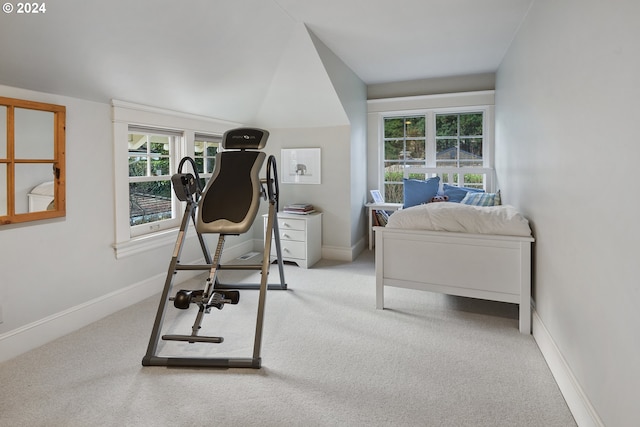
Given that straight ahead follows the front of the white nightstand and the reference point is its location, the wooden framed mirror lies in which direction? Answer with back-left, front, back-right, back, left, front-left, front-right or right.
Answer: front

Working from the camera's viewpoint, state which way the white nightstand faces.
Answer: facing the viewer and to the left of the viewer

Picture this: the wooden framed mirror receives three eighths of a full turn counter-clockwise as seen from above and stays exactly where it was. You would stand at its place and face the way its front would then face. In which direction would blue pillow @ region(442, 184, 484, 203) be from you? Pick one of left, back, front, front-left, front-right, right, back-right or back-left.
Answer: right

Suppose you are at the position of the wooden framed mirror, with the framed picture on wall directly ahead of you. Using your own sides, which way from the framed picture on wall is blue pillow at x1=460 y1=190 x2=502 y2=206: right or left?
right

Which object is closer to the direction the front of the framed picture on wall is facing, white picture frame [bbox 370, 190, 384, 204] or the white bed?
the white bed

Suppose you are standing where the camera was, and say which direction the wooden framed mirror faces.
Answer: facing the viewer and to the right of the viewer

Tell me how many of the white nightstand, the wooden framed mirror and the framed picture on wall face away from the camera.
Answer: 0

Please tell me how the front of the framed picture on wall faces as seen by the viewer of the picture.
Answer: facing the viewer

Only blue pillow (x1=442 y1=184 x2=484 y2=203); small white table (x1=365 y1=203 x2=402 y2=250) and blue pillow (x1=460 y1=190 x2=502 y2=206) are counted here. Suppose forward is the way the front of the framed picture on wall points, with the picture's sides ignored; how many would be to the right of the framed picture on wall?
0

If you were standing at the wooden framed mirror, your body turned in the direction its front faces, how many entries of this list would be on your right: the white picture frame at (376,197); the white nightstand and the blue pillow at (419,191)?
0

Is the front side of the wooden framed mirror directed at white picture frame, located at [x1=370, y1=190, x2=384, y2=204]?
no

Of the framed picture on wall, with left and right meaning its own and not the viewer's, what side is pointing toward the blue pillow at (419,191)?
left

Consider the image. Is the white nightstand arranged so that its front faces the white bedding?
no

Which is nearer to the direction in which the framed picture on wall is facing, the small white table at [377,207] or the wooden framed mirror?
the wooden framed mirror

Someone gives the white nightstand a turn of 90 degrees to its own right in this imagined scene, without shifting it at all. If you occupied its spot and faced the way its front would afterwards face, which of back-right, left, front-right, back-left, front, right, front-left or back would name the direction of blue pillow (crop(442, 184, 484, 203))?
back-right
